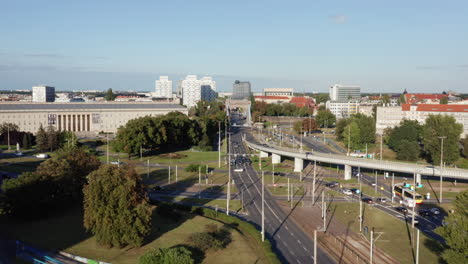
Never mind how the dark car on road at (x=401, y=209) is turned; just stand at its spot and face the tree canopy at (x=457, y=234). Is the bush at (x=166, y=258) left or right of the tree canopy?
right

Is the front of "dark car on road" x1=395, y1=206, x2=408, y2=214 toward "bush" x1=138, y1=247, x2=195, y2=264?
no

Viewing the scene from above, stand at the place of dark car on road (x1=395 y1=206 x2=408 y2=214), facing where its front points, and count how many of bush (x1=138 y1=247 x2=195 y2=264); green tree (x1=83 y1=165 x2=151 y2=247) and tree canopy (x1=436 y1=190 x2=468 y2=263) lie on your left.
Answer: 0

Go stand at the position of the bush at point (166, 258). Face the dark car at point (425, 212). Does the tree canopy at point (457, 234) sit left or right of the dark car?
right
